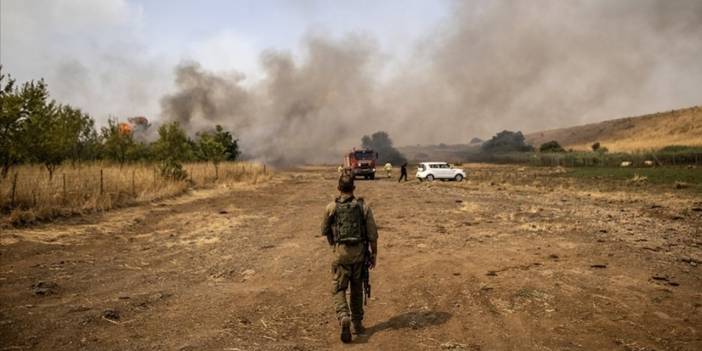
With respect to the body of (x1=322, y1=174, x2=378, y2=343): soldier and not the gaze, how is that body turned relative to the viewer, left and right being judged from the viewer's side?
facing away from the viewer

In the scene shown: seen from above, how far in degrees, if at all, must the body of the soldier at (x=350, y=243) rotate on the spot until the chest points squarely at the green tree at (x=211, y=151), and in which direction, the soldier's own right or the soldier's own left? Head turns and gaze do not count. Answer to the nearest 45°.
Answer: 0° — they already face it

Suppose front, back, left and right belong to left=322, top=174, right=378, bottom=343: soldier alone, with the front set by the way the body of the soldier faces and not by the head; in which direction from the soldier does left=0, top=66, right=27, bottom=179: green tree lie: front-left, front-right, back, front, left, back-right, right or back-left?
front-left

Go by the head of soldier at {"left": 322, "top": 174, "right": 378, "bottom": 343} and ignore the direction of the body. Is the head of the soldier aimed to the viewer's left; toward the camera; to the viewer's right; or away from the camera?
away from the camera

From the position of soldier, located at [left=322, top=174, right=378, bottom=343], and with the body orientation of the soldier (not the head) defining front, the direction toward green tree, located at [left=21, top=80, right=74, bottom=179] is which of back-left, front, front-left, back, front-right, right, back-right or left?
front-left

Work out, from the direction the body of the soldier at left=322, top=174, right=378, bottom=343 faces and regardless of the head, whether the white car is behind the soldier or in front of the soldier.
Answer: in front

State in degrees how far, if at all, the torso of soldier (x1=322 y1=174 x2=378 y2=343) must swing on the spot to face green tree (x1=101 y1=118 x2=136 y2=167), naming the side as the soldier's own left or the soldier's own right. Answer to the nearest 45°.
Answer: approximately 45° to the soldier's own left

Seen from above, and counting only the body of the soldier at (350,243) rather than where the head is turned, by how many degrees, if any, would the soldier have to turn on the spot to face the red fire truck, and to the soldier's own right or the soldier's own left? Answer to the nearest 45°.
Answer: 0° — they already face it

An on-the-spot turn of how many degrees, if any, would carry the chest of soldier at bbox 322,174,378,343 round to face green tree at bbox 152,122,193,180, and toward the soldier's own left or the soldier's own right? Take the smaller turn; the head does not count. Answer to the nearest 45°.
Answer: approximately 45° to the soldier's own left
